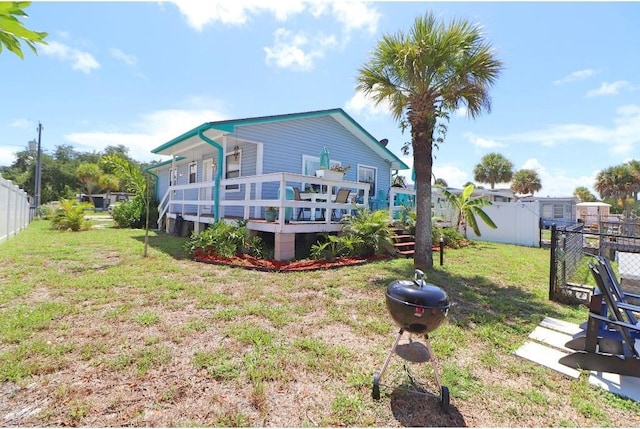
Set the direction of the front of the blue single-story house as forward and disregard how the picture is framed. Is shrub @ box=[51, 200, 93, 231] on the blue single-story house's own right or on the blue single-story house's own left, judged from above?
on the blue single-story house's own right

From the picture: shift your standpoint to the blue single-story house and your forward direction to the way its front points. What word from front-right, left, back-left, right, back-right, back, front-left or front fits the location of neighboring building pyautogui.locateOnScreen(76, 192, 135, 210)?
right

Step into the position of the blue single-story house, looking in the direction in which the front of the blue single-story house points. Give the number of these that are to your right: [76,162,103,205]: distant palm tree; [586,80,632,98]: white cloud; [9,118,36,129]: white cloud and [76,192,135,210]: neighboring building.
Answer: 3

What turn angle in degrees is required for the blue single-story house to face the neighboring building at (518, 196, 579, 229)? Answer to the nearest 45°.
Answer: approximately 180°

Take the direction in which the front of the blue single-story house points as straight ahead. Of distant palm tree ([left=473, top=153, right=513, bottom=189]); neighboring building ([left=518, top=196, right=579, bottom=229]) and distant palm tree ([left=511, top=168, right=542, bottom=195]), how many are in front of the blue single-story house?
0

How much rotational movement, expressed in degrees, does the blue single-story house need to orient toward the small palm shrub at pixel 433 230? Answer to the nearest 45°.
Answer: approximately 45° to its left

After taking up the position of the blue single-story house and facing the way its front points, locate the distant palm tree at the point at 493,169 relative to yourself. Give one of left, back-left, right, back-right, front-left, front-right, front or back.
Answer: back

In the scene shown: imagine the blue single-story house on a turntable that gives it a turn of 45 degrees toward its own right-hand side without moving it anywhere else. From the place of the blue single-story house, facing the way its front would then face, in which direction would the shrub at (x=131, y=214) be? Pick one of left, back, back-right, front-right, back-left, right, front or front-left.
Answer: front-right

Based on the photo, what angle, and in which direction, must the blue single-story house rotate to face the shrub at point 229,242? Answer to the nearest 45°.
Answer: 0° — it already faces it

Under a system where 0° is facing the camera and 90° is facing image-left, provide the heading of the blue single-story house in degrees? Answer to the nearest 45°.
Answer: approximately 45°

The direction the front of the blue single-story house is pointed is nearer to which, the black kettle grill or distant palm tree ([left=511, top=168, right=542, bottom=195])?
the black kettle grill

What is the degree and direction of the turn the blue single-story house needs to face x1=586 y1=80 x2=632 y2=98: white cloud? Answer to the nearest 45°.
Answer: approximately 135° to its left

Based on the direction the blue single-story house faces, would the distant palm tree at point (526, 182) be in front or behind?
behind

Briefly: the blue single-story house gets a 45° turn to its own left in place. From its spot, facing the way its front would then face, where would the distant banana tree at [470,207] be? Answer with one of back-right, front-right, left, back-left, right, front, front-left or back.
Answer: left
